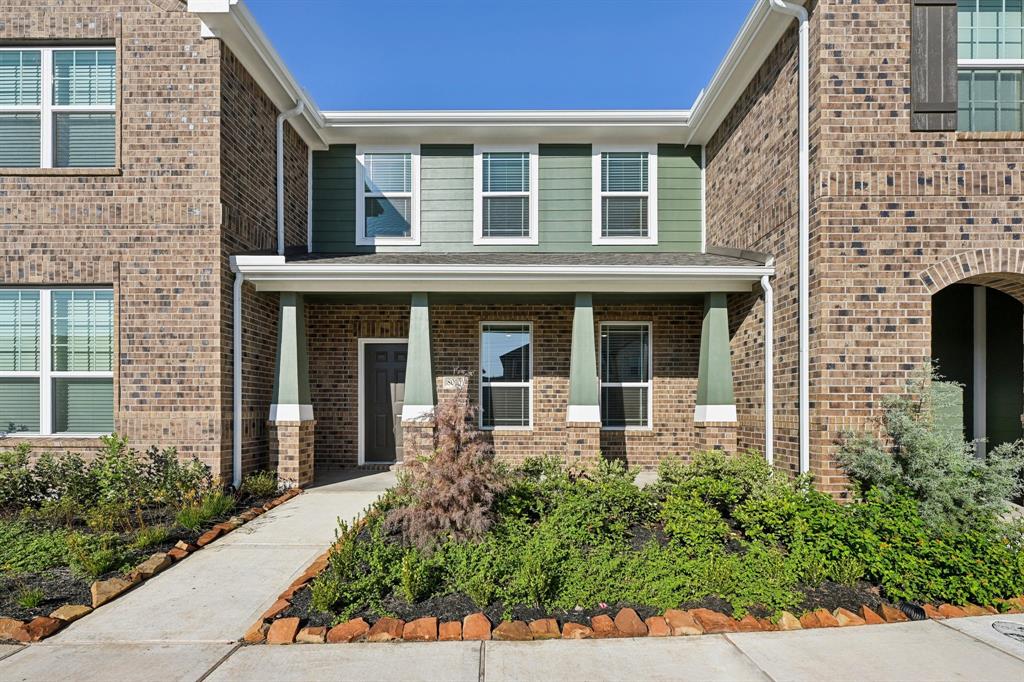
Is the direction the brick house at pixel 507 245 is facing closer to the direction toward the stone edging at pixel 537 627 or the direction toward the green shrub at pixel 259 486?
the stone edging

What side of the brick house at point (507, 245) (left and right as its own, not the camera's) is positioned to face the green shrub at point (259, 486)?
right

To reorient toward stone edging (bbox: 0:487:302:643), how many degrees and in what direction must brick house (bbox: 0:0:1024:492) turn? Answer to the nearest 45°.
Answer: approximately 45° to its right

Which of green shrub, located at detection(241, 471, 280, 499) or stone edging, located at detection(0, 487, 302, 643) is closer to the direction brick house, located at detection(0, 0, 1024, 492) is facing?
the stone edging

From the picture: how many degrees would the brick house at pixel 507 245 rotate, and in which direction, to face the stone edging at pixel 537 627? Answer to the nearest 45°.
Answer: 0° — it already faces it

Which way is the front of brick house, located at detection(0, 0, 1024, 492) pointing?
toward the camera

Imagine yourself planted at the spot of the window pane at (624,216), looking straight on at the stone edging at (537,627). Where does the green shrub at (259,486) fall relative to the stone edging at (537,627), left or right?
right
